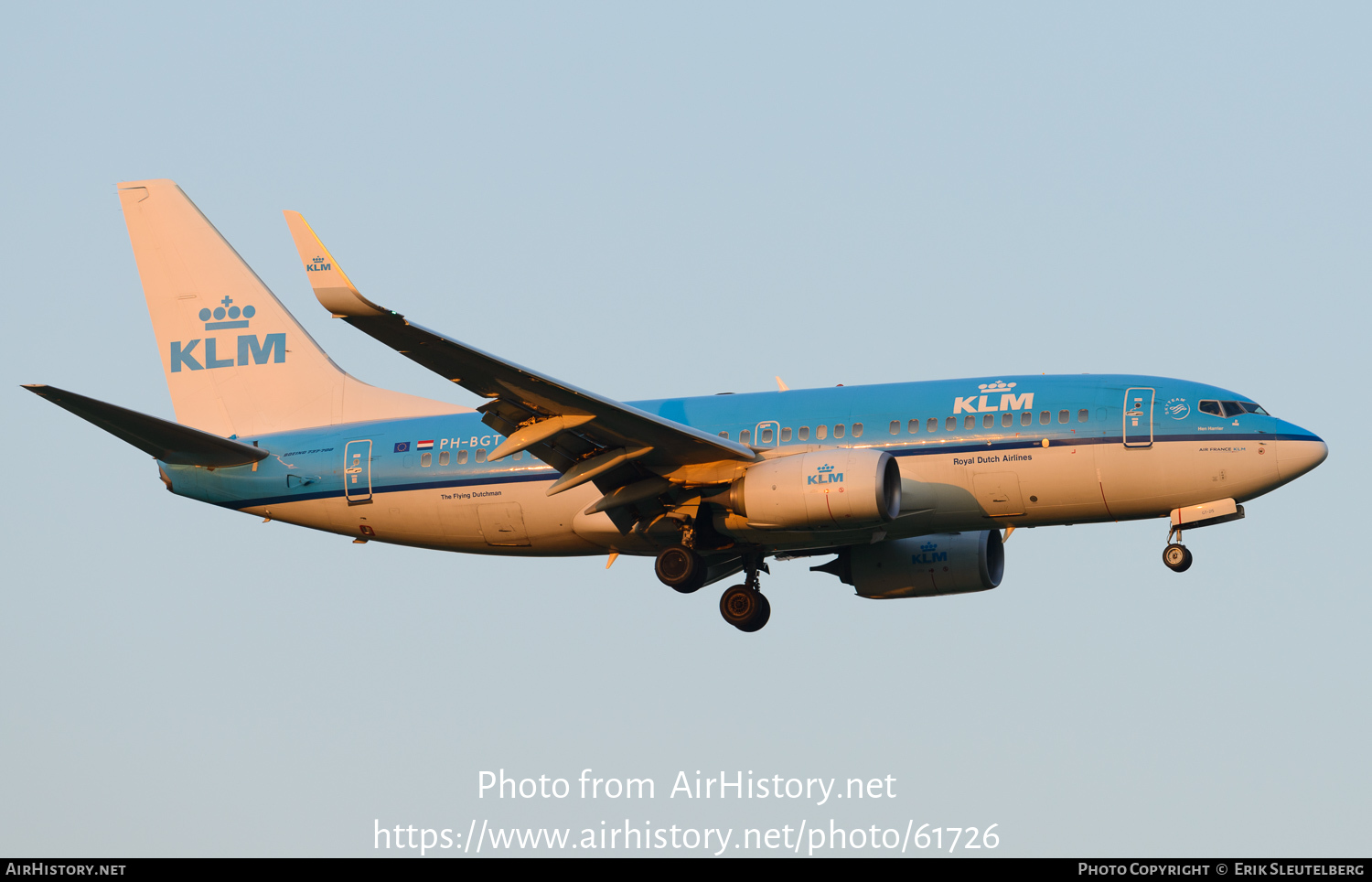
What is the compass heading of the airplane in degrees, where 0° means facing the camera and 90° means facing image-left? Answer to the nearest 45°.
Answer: approximately 270°
